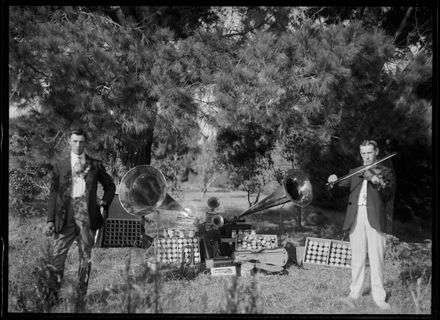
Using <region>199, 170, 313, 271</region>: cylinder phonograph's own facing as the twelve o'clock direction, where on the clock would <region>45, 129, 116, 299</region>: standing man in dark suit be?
The standing man in dark suit is roughly at 3 o'clock from the cylinder phonograph.

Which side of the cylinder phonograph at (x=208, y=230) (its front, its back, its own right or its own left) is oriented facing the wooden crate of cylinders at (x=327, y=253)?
left

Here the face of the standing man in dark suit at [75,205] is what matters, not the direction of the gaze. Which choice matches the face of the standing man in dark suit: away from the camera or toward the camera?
toward the camera

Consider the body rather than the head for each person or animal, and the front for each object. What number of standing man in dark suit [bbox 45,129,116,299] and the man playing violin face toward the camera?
2

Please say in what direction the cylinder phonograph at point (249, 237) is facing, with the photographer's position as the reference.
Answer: facing the viewer and to the right of the viewer

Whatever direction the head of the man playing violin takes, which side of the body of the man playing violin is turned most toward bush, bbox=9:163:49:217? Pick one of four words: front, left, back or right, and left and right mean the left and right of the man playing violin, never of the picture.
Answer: right

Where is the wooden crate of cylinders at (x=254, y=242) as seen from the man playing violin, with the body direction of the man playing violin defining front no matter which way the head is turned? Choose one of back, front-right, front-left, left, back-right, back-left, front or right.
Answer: back-right

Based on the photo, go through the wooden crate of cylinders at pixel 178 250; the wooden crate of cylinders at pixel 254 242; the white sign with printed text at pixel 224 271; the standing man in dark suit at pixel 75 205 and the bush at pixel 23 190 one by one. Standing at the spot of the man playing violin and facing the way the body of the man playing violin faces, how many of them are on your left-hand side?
0

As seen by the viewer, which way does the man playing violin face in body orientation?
toward the camera

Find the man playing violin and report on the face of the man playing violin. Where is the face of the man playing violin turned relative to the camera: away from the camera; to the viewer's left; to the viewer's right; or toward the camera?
toward the camera

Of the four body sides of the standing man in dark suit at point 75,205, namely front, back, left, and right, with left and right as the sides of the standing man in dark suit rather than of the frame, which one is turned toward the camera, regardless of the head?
front

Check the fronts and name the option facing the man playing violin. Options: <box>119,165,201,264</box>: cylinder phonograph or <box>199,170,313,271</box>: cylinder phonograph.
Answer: <box>199,170,313,271</box>: cylinder phonograph

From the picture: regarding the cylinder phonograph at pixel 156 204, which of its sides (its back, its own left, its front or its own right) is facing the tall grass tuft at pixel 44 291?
front

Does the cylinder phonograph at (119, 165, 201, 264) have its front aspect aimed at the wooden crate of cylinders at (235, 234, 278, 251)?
no
